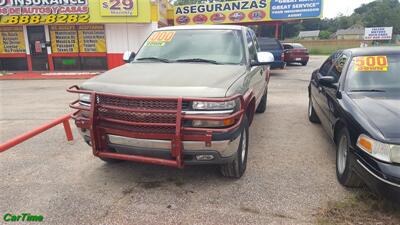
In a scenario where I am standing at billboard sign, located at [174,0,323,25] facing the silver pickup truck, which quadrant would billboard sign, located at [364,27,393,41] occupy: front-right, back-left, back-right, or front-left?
back-left

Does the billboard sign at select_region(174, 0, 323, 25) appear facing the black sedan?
yes

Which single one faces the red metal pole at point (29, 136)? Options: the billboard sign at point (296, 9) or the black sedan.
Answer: the billboard sign

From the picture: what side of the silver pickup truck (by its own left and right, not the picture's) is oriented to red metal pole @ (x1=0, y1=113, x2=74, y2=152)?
right

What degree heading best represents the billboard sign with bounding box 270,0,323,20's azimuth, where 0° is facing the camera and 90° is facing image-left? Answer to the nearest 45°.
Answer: approximately 0°

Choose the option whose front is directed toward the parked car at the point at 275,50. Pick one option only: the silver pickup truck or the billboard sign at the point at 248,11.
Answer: the billboard sign

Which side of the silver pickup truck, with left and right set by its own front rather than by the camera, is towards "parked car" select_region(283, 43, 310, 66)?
back

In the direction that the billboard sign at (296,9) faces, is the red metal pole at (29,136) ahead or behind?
ahead

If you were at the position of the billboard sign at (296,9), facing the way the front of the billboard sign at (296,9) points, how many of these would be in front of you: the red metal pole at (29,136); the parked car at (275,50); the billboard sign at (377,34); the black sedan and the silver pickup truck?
4

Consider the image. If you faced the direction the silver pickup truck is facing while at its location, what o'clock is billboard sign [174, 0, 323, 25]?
The billboard sign is roughly at 5 o'clock from the silver pickup truck.

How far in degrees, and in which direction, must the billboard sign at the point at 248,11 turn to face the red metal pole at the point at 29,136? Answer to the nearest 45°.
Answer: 0° — it already faces it

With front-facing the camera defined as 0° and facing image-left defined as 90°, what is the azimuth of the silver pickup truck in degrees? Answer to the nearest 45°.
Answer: approximately 45°

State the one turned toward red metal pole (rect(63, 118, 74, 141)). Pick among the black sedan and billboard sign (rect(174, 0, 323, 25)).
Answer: the billboard sign
